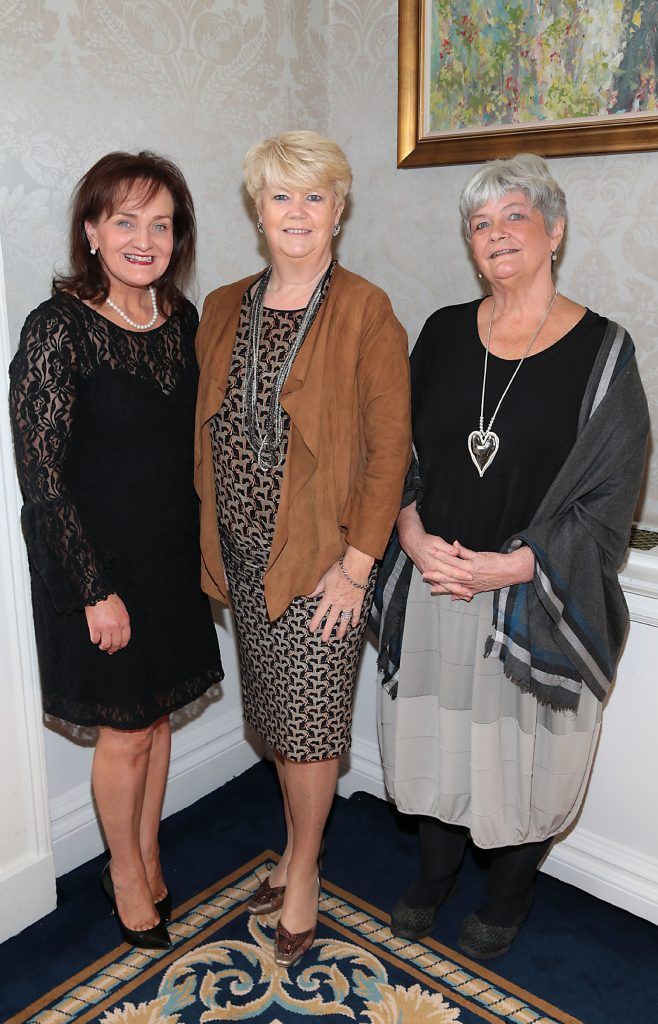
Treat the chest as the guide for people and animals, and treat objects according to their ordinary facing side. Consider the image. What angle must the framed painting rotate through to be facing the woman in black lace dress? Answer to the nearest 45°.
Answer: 0° — it already faces them

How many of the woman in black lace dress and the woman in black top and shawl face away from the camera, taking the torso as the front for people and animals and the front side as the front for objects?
0

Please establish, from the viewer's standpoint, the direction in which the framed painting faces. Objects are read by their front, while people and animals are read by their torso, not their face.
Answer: facing the viewer and to the left of the viewer

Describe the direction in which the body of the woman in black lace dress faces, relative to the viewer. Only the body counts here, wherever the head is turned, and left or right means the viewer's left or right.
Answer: facing the viewer and to the right of the viewer

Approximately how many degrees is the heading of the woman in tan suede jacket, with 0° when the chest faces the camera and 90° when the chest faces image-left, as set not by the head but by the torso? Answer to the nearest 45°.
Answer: approximately 45°

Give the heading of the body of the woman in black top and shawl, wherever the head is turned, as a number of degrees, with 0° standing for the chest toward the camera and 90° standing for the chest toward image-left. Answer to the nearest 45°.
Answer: approximately 45°

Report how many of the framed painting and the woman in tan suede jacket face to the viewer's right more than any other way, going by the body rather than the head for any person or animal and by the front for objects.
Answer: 0

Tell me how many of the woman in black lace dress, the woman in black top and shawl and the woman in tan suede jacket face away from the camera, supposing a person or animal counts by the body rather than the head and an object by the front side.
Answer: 0

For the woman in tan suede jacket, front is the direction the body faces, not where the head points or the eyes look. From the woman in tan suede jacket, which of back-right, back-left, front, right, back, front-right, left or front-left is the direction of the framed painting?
back
